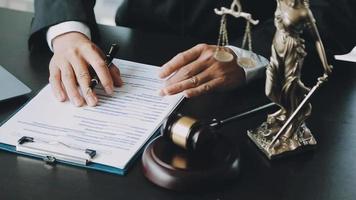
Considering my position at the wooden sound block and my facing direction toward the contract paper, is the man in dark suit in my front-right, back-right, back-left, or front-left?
front-right

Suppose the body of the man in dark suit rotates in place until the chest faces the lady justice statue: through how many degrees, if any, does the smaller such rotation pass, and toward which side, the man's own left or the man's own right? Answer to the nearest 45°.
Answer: approximately 45° to the man's own left

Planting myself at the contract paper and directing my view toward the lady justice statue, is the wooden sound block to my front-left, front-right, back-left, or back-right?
front-right

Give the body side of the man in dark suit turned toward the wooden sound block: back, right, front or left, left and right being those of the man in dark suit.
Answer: front

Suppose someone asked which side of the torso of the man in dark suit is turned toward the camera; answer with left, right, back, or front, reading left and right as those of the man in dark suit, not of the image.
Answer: front
